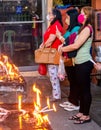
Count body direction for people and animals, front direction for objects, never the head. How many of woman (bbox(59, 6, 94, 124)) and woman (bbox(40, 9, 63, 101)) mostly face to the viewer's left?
2

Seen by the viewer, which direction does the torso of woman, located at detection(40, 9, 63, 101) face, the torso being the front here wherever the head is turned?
to the viewer's left

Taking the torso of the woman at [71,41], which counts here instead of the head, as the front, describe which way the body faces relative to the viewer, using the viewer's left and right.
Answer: facing to the left of the viewer

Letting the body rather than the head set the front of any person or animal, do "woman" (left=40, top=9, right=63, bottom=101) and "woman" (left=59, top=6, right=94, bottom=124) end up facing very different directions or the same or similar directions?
same or similar directions

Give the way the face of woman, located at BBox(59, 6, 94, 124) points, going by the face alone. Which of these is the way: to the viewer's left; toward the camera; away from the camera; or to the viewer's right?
to the viewer's left

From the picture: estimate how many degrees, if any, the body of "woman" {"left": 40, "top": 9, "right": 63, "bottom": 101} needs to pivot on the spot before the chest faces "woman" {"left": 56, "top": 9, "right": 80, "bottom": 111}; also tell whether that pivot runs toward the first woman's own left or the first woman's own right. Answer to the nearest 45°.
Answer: approximately 135° to the first woman's own left

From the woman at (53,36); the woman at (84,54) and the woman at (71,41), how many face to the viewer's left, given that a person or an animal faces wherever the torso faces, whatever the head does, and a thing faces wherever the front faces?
3

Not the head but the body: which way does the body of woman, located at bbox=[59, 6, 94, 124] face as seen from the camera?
to the viewer's left

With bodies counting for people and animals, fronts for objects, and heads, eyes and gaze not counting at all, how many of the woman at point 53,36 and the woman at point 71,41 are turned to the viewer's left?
2

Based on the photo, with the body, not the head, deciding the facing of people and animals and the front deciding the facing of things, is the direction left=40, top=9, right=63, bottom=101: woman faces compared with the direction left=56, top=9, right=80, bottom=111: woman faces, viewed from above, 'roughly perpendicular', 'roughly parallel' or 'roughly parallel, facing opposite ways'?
roughly parallel
